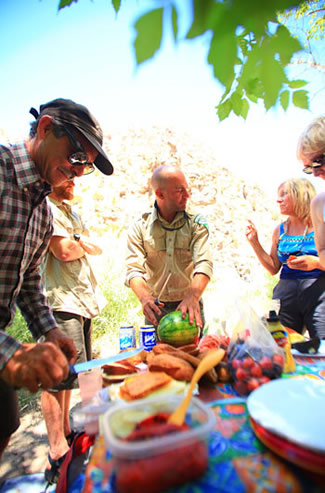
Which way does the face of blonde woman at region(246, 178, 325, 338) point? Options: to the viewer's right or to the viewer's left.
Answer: to the viewer's left

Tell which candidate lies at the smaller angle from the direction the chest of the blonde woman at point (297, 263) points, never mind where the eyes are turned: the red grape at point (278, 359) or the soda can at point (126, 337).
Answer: the soda can

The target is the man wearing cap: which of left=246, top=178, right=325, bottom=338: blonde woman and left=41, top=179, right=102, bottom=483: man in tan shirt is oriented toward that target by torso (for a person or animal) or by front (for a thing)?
the blonde woman

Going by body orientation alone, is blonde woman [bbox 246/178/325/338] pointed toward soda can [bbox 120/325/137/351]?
yes

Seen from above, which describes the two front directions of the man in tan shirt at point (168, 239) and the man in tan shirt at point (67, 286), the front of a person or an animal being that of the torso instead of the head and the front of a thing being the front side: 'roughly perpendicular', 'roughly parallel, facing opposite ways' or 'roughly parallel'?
roughly perpendicular

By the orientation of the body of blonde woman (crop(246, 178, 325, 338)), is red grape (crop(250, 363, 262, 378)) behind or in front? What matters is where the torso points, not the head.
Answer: in front

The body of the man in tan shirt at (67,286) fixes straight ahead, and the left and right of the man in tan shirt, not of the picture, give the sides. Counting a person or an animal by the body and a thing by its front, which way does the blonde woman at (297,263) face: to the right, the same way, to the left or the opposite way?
the opposite way

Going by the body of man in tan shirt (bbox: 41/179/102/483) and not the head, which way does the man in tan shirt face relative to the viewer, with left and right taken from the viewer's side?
facing to the right of the viewer
